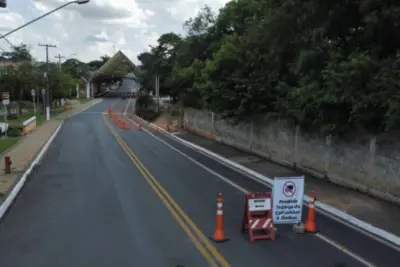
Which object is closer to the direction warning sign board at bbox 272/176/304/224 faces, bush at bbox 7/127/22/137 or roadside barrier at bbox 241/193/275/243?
the roadside barrier

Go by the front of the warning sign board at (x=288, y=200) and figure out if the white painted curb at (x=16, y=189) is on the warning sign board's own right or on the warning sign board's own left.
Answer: on the warning sign board's own right

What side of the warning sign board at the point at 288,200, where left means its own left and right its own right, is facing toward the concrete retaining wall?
back

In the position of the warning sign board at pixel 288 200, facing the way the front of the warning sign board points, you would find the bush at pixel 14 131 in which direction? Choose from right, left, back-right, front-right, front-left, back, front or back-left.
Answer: back-right

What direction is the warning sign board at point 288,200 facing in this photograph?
toward the camera

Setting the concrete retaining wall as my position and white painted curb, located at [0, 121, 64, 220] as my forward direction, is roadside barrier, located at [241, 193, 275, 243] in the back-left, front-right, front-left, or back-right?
front-left

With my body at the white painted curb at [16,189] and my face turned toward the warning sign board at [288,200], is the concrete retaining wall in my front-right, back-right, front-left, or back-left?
front-left

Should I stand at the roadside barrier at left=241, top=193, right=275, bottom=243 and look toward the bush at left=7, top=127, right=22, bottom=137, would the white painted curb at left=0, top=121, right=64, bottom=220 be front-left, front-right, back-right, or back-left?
front-left

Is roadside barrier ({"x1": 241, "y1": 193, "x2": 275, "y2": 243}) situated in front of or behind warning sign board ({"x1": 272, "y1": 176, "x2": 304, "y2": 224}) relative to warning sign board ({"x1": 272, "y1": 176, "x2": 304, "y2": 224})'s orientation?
in front
